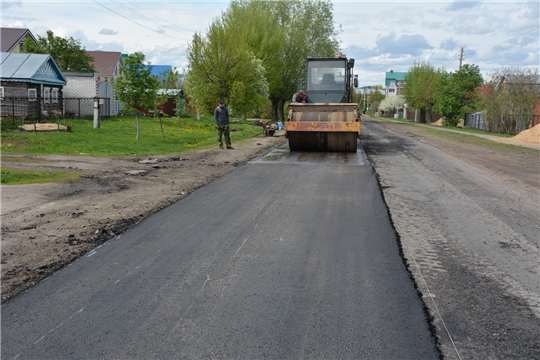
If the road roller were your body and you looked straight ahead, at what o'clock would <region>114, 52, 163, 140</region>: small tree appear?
The small tree is roughly at 4 o'clock from the road roller.

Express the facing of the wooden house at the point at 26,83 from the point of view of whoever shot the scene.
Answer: facing the viewer and to the right of the viewer

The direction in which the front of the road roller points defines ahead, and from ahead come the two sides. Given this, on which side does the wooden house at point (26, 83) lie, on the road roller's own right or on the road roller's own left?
on the road roller's own right

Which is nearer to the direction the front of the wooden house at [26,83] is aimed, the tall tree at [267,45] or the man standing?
the man standing

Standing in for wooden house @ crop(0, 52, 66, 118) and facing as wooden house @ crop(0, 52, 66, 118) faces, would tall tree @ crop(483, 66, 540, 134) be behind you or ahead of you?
ahead

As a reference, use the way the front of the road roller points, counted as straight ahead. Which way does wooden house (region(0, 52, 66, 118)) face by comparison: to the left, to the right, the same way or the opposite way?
to the left

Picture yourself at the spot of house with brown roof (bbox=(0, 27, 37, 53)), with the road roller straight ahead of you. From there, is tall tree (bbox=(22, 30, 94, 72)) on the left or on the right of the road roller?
left

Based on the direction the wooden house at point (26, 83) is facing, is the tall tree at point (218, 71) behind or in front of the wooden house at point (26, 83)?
in front

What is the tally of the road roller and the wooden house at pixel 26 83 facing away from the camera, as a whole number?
0

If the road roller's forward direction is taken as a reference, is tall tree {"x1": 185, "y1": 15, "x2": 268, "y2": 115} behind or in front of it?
behind

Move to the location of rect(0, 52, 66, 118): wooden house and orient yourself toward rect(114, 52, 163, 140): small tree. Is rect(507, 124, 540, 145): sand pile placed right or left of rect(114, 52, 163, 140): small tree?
left

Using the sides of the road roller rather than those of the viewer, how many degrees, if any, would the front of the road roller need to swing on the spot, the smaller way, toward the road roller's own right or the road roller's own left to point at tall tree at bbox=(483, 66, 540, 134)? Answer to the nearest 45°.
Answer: approximately 135° to the road roller's own left
